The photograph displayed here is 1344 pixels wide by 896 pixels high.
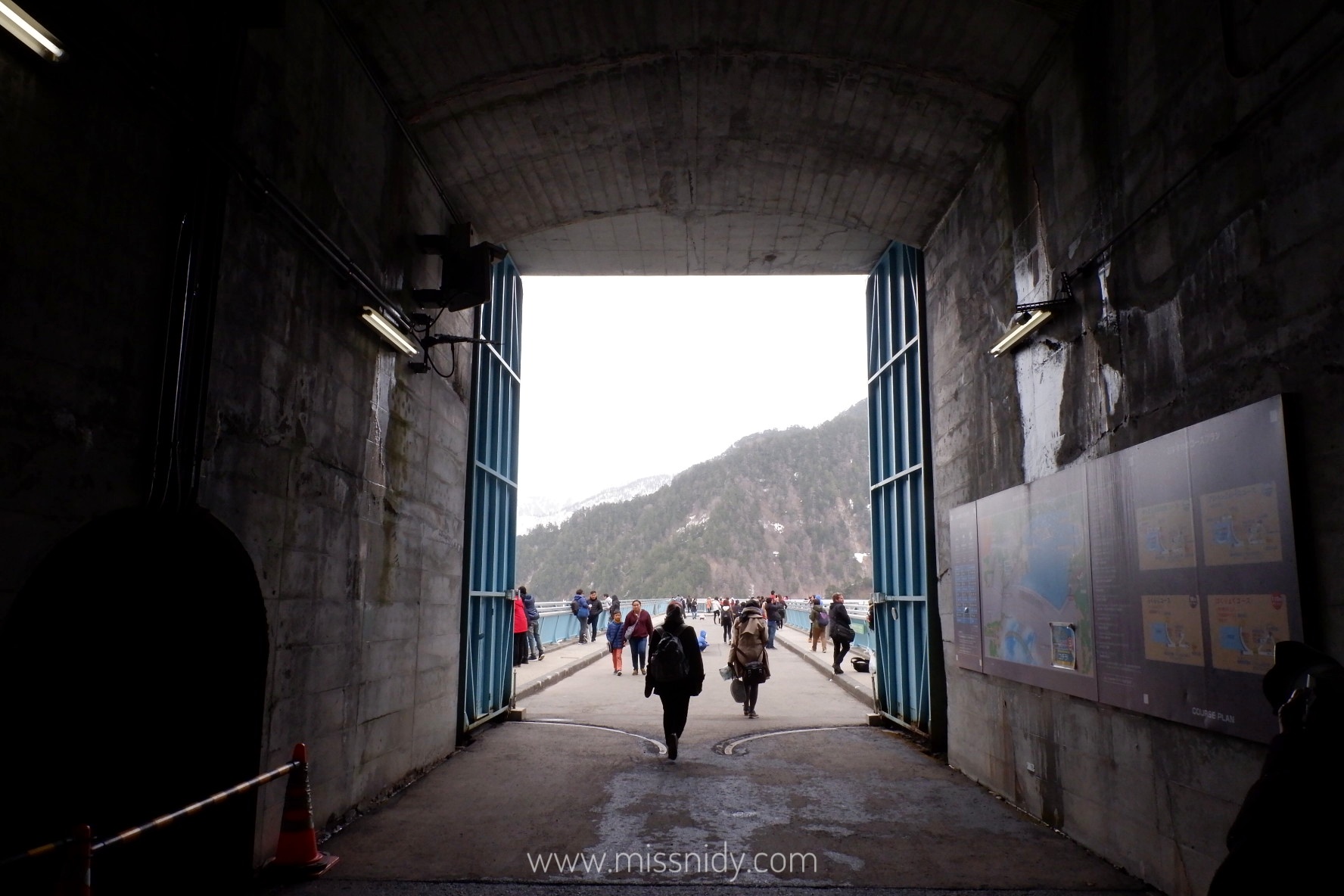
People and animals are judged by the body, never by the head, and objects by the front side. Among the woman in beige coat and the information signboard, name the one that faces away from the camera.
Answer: the woman in beige coat

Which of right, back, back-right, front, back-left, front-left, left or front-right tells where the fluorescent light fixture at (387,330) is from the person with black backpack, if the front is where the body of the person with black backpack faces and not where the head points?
back-left

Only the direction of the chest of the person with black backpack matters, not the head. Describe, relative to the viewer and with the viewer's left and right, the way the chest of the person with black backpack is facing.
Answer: facing away from the viewer

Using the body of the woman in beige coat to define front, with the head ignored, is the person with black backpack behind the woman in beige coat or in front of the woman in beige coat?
behind

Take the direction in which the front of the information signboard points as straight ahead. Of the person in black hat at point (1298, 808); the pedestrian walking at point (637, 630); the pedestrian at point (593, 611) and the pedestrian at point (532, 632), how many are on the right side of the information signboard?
3

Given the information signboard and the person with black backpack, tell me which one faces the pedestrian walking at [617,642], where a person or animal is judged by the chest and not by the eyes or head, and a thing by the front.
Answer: the person with black backpack

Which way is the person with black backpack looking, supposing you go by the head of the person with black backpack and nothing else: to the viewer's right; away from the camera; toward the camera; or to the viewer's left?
away from the camera

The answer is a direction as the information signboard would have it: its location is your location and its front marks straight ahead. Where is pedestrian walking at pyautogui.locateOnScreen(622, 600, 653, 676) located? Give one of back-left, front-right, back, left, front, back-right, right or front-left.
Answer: right

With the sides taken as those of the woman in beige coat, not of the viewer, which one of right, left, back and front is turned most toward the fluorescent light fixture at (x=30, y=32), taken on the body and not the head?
back

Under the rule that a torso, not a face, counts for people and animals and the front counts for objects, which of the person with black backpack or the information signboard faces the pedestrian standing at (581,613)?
the person with black backpack

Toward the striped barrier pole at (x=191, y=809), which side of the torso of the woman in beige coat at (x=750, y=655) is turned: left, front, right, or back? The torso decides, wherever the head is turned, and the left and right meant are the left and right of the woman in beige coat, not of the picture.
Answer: back

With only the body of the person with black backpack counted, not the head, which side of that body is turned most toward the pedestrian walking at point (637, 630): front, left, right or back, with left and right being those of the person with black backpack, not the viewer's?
front

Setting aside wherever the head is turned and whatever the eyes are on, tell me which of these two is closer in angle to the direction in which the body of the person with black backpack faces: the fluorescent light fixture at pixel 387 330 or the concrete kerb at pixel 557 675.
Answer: the concrete kerb

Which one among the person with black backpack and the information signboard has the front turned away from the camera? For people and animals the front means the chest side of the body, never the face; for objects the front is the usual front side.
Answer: the person with black backpack

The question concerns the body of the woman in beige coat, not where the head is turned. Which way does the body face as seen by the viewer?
away from the camera

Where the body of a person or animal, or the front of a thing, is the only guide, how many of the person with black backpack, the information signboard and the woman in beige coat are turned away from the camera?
2

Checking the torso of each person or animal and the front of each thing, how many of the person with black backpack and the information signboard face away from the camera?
1

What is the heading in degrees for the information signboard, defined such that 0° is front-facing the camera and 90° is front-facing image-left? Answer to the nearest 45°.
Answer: approximately 45°
